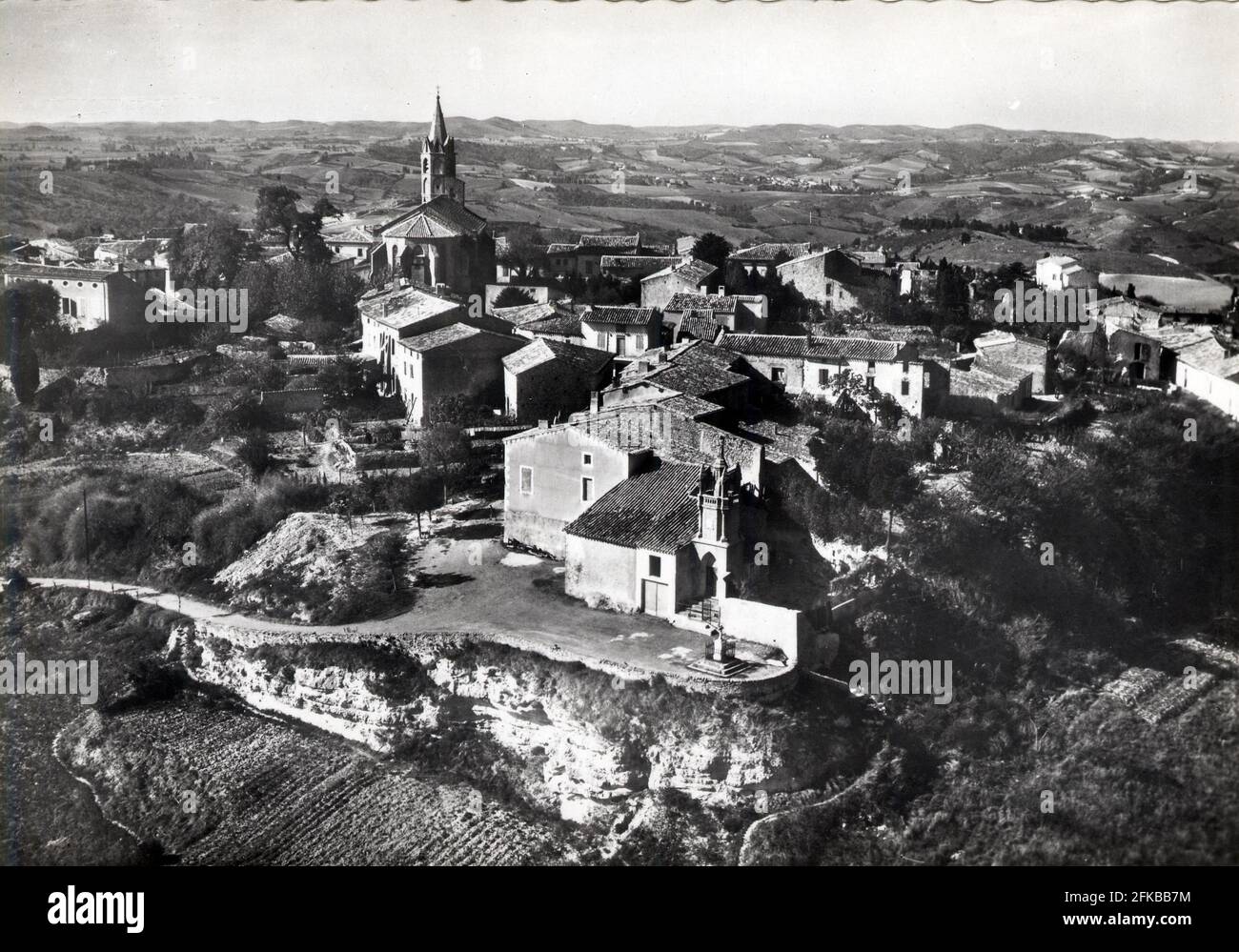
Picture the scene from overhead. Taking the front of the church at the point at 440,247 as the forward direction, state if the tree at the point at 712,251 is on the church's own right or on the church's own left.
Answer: on the church's own right

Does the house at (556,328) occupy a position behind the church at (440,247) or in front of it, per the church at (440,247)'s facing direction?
behind

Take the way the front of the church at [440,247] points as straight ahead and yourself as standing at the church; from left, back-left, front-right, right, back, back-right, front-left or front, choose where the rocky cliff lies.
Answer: back

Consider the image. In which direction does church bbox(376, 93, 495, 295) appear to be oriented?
away from the camera

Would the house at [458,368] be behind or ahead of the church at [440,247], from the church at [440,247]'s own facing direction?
behind

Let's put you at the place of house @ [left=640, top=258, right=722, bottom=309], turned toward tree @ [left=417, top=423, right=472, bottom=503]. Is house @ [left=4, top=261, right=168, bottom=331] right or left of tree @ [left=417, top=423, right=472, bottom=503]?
right

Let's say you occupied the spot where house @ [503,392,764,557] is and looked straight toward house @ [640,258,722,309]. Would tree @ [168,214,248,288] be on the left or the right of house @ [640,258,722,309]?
left

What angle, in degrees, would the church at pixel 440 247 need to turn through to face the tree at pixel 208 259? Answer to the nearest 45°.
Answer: approximately 90° to its left
